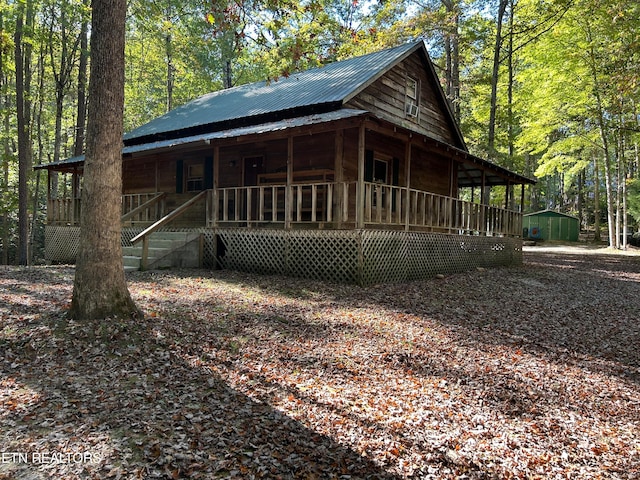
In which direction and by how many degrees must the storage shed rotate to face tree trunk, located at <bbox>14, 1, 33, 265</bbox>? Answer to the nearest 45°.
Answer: approximately 45° to its right

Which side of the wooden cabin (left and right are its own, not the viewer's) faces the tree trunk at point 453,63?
back

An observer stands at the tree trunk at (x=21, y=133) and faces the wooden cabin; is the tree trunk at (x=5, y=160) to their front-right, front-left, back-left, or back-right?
back-left

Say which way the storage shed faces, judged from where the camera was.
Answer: facing the viewer

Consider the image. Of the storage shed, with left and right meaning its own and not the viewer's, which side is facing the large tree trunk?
front

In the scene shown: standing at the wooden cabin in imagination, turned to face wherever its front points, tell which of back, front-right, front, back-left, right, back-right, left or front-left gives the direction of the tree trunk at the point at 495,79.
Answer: back

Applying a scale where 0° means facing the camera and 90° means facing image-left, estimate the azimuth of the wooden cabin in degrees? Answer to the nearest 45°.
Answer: approximately 45°

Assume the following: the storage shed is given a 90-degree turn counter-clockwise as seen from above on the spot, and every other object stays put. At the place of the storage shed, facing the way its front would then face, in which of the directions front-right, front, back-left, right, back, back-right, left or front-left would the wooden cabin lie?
right

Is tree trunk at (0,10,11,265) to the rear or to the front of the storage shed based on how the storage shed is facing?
to the front

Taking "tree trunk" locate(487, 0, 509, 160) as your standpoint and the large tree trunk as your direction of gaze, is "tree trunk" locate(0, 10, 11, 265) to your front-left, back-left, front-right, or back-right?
front-right
